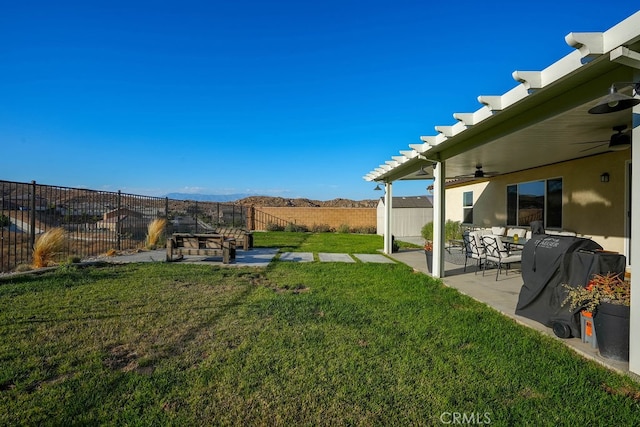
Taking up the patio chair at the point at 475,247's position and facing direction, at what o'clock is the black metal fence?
The black metal fence is roughly at 7 o'clock from the patio chair.

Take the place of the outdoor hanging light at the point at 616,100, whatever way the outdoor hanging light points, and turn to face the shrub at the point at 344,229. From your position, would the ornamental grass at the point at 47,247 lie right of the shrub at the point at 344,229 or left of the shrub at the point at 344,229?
left

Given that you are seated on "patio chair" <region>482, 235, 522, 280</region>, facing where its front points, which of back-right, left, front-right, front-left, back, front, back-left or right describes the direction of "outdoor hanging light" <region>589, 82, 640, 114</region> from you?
back-right

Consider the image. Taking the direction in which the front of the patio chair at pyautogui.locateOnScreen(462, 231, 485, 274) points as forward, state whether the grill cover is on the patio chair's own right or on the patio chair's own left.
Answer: on the patio chair's own right

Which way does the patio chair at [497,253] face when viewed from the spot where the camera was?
facing away from the viewer and to the right of the viewer

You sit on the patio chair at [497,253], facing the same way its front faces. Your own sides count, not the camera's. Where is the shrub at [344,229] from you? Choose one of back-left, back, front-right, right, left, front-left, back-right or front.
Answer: left

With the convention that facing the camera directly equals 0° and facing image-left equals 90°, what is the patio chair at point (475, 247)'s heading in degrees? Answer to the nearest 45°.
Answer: approximately 225°

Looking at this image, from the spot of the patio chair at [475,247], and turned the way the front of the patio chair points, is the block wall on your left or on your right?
on your left

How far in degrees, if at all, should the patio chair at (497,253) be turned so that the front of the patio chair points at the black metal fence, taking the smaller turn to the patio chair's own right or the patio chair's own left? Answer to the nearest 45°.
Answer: approximately 135° to the patio chair's own left

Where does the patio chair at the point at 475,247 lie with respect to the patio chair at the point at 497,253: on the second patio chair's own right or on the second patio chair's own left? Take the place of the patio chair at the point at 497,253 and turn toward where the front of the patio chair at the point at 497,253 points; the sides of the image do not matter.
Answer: on the second patio chair's own left

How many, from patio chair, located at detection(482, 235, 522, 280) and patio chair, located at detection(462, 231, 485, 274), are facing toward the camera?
0

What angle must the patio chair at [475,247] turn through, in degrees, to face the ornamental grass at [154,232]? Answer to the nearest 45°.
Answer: approximately 135° to its left
